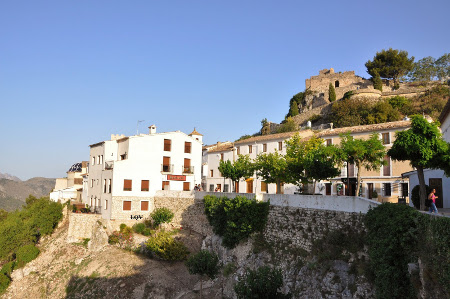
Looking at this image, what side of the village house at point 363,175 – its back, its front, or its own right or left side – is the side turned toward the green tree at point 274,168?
front

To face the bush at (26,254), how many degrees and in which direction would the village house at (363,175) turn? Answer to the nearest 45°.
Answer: approximately 45° to its right

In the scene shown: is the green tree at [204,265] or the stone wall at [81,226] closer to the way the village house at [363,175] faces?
the green tree

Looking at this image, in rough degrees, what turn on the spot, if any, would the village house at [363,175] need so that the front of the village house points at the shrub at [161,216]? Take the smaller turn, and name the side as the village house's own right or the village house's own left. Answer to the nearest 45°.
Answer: approximately 45° to the village house's own right

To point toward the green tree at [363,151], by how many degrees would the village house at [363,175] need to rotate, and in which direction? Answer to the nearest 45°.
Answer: approximately 45° to its left

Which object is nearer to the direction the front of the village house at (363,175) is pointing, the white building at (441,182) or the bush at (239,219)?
the bush

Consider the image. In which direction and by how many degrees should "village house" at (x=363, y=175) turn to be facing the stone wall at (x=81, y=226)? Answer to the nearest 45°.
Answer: approximately 45° to its right

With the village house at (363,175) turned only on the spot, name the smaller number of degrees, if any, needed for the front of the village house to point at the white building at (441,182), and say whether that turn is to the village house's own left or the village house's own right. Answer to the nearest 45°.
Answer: approximately 45° to the village house's own left

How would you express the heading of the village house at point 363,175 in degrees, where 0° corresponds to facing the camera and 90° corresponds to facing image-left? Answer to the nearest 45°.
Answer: approximately 45°
